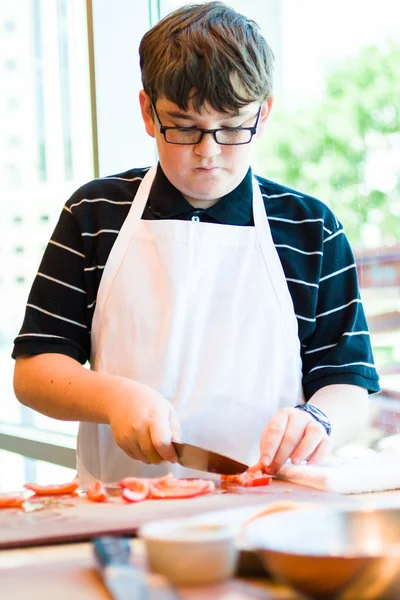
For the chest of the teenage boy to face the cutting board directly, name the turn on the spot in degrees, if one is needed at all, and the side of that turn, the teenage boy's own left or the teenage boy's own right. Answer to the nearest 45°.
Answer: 0° — they already face it

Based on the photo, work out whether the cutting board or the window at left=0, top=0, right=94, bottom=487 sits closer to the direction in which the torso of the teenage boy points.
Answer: the cutting board

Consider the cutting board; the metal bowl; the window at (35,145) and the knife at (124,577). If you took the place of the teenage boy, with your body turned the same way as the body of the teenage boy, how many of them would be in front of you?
3

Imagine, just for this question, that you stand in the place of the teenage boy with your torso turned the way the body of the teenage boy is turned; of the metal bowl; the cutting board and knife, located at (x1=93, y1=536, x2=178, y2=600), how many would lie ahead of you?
3

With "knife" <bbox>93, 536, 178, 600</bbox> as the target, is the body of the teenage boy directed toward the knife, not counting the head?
yes

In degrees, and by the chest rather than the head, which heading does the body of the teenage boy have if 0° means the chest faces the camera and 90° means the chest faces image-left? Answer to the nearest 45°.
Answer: approximately 0°

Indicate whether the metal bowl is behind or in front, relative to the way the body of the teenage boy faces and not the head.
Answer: in front

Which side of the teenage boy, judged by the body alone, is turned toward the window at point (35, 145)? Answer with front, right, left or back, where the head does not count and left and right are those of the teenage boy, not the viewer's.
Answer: back
